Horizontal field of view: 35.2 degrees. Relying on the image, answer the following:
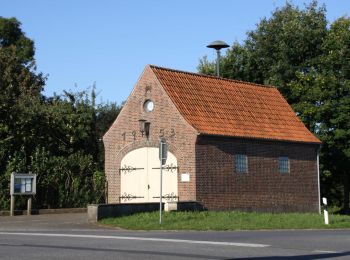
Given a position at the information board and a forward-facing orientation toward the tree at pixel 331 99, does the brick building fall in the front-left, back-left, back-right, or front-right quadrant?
front-right

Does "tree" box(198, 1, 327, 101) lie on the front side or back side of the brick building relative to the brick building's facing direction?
on the back side

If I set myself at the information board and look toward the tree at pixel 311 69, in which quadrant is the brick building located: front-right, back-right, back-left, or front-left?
front-right

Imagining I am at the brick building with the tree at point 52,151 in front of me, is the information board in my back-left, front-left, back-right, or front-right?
front-left

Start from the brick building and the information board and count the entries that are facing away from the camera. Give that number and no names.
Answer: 0

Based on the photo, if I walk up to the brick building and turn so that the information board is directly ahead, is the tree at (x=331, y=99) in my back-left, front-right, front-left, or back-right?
back-right

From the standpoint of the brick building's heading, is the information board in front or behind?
in front

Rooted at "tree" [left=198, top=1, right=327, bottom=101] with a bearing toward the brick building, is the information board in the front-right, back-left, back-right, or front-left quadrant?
front-right

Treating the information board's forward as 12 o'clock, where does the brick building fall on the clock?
The brick building is roughly at 9 o'clock from the information board.

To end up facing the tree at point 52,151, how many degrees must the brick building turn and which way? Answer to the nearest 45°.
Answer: approximately 45° to its right

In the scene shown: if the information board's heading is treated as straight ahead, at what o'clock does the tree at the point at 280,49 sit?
The tree is roughly at 8 o'clock from the information board.

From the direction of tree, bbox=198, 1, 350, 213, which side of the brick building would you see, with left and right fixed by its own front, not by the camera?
back

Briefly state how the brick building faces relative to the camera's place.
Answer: facing the viewer and to the left of the viewer

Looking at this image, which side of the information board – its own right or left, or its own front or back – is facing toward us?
front
